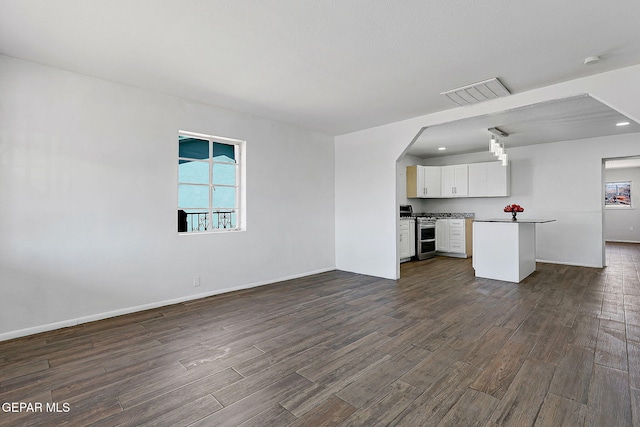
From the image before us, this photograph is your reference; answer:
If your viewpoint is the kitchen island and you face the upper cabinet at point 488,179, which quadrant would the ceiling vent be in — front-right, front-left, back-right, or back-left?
back-left

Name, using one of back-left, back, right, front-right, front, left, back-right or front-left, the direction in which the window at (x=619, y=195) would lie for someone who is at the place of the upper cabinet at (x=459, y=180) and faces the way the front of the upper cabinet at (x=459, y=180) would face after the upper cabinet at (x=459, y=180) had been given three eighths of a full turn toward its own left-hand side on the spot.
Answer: front

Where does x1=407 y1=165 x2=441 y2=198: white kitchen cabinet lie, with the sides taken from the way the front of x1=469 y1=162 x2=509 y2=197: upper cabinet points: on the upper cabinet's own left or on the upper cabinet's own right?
on the upper cabinet's own right

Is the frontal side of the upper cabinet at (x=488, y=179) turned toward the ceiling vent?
yes

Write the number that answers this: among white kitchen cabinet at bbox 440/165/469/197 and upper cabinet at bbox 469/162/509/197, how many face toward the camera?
2

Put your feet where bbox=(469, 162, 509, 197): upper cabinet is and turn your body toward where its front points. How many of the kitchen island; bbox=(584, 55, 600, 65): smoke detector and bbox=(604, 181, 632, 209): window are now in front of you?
2

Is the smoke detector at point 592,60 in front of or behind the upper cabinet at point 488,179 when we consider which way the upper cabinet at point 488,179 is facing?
in front

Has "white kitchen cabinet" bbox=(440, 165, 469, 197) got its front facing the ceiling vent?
yes

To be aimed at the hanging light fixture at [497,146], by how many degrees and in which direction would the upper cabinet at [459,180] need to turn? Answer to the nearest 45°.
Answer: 0° — it already faces it

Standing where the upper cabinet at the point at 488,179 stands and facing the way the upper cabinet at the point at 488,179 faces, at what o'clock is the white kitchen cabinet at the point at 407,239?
The white kitchen cabinet is roughly at 2 o'clock from the upper cabinet.

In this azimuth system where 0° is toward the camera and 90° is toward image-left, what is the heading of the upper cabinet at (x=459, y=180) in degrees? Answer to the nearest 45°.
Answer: approximately 0°

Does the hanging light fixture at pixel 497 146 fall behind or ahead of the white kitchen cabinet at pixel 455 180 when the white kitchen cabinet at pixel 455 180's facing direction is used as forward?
ahead
